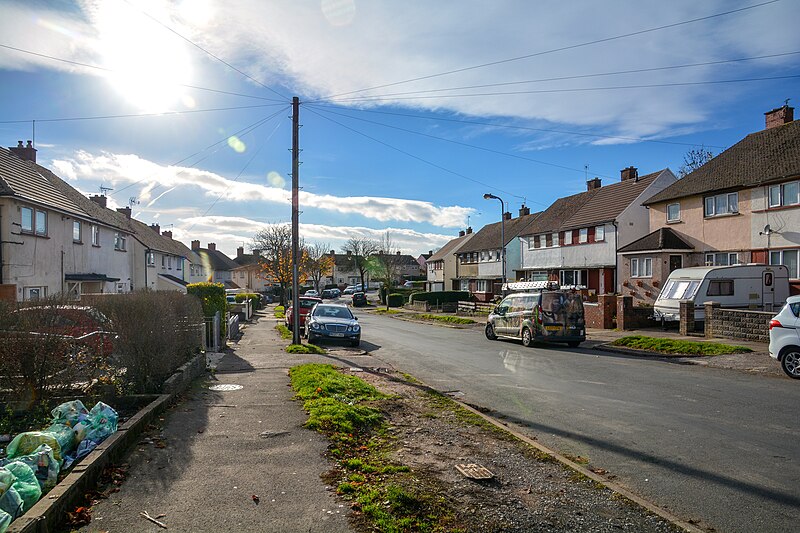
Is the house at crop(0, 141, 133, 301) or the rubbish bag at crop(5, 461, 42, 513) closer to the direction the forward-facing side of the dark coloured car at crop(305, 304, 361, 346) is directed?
the rubbish bag

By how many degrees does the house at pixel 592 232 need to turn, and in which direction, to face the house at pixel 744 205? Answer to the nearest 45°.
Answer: approximately 90° to its left

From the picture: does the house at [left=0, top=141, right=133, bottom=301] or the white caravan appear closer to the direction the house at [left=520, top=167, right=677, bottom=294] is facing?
the house

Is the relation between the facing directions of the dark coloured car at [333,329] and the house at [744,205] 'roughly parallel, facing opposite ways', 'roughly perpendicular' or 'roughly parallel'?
roughly perpendicular

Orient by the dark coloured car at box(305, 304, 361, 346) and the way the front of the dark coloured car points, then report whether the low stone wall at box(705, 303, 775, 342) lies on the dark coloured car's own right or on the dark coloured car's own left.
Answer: on the dark coloured car's own left

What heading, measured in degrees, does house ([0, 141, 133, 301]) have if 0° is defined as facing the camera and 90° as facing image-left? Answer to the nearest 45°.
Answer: approximately 315°

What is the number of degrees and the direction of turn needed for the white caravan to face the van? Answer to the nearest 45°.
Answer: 0° — it already faces it

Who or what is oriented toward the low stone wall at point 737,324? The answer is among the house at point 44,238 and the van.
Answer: the house

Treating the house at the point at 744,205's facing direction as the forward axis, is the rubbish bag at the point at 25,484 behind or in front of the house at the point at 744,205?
in front

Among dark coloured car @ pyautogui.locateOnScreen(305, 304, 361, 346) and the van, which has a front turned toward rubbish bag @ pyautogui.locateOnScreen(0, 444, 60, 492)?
the dark coloured car

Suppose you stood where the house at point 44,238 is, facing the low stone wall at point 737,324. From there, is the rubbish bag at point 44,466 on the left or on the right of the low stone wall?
right
